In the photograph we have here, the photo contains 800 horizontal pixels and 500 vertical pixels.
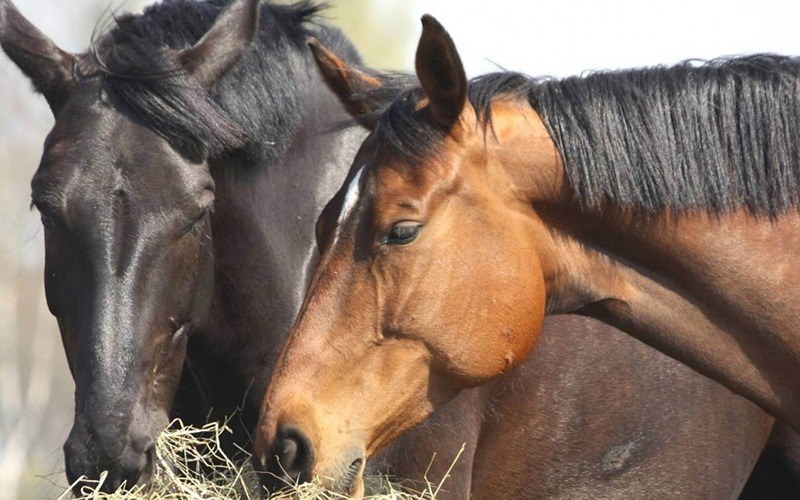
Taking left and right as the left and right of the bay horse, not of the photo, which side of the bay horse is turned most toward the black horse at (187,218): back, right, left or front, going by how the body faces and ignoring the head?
front

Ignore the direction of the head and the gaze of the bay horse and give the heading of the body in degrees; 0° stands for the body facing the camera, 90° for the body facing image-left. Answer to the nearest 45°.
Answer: approximately 90°

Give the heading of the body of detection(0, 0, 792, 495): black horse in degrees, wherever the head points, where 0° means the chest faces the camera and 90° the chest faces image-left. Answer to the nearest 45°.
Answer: approximately 45°

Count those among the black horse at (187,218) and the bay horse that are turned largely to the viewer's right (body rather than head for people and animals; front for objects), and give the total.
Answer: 0

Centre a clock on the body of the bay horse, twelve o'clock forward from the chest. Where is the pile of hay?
The pile of hay is roughly at 12 o'clock from the bay horse.

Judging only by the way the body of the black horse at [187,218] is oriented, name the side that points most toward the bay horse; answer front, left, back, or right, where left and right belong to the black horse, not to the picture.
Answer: left
